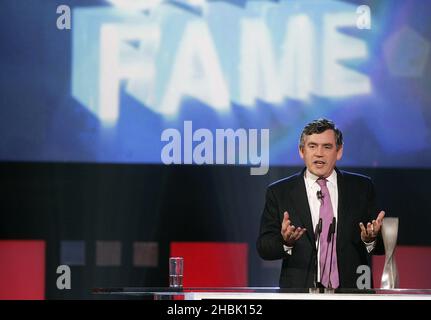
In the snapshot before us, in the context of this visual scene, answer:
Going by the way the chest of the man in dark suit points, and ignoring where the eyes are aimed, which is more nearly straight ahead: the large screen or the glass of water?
the glass of water

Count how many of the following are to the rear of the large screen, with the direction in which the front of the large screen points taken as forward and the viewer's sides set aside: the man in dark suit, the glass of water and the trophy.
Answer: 0

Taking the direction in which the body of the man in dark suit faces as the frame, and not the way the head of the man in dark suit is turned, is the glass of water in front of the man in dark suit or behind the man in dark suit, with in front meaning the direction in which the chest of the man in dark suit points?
in front

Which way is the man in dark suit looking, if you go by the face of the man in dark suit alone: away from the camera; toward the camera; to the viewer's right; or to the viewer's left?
toward the camera

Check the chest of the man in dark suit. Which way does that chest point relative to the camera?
toward the camera

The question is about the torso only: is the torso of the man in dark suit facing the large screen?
no

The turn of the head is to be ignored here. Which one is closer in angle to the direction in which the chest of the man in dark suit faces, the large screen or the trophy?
the trophy

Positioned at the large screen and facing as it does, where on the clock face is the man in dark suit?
The man in dark suit is roughly at 11 o'clock from the large screen.

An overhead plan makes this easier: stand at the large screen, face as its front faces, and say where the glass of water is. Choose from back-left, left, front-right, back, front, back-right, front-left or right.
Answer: front

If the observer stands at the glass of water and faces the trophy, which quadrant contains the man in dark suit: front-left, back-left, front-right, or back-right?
front-left

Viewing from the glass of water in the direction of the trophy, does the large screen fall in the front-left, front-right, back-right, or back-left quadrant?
front-left

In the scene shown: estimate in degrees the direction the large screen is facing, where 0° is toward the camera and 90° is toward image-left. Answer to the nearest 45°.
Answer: approximately 0°

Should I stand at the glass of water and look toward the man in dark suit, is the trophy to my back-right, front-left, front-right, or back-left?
front-right

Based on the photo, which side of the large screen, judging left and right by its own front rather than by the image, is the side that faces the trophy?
front

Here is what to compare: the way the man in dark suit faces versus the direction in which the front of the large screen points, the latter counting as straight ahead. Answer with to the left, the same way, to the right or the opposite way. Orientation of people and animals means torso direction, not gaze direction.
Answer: the same way

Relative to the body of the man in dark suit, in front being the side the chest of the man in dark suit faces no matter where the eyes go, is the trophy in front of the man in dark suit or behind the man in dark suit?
in front
